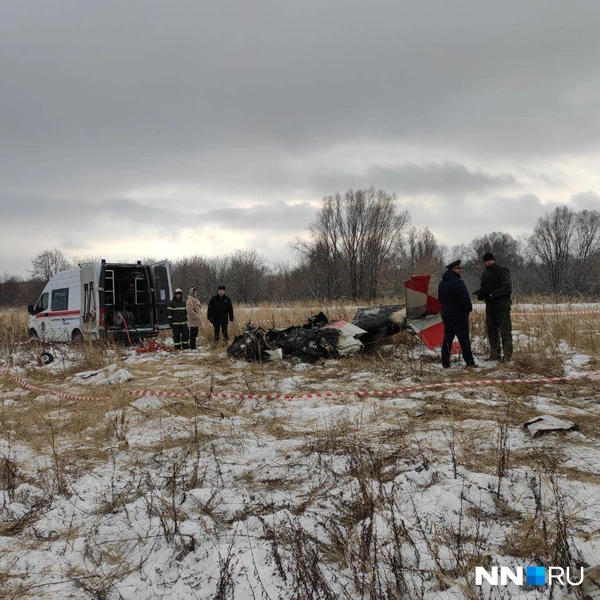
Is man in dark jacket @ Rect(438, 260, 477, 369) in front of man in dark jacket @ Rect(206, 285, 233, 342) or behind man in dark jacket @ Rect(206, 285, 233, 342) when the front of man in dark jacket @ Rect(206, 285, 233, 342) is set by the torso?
in front

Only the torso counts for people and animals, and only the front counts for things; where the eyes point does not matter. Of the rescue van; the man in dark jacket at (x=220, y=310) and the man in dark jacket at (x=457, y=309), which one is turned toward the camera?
the man in dark jacket at (x=220, y=310)

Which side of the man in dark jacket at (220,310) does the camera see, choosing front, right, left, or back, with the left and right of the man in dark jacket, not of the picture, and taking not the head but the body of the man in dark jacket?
front

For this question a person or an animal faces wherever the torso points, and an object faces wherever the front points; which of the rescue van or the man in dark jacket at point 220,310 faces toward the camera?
the man in dark jacket

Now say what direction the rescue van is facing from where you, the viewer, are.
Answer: facing away from the viewer and to the left of the viewer

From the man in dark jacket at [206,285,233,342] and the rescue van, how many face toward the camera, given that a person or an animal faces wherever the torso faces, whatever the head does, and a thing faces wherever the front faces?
1

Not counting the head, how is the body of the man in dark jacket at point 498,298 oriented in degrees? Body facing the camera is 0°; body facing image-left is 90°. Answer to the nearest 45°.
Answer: approximately 45°

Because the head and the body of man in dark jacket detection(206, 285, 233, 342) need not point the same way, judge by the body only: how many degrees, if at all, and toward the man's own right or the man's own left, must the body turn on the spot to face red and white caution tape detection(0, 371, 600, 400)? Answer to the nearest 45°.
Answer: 0° — they already face it

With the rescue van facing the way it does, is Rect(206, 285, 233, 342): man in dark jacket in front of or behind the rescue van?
behind

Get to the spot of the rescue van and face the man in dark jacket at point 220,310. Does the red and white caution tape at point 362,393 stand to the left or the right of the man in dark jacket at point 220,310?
right

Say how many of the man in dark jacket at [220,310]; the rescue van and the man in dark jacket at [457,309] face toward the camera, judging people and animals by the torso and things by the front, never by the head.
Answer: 1

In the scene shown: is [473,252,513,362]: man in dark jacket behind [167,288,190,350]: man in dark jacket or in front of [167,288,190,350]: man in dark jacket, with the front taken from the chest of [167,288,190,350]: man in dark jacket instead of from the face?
in front
